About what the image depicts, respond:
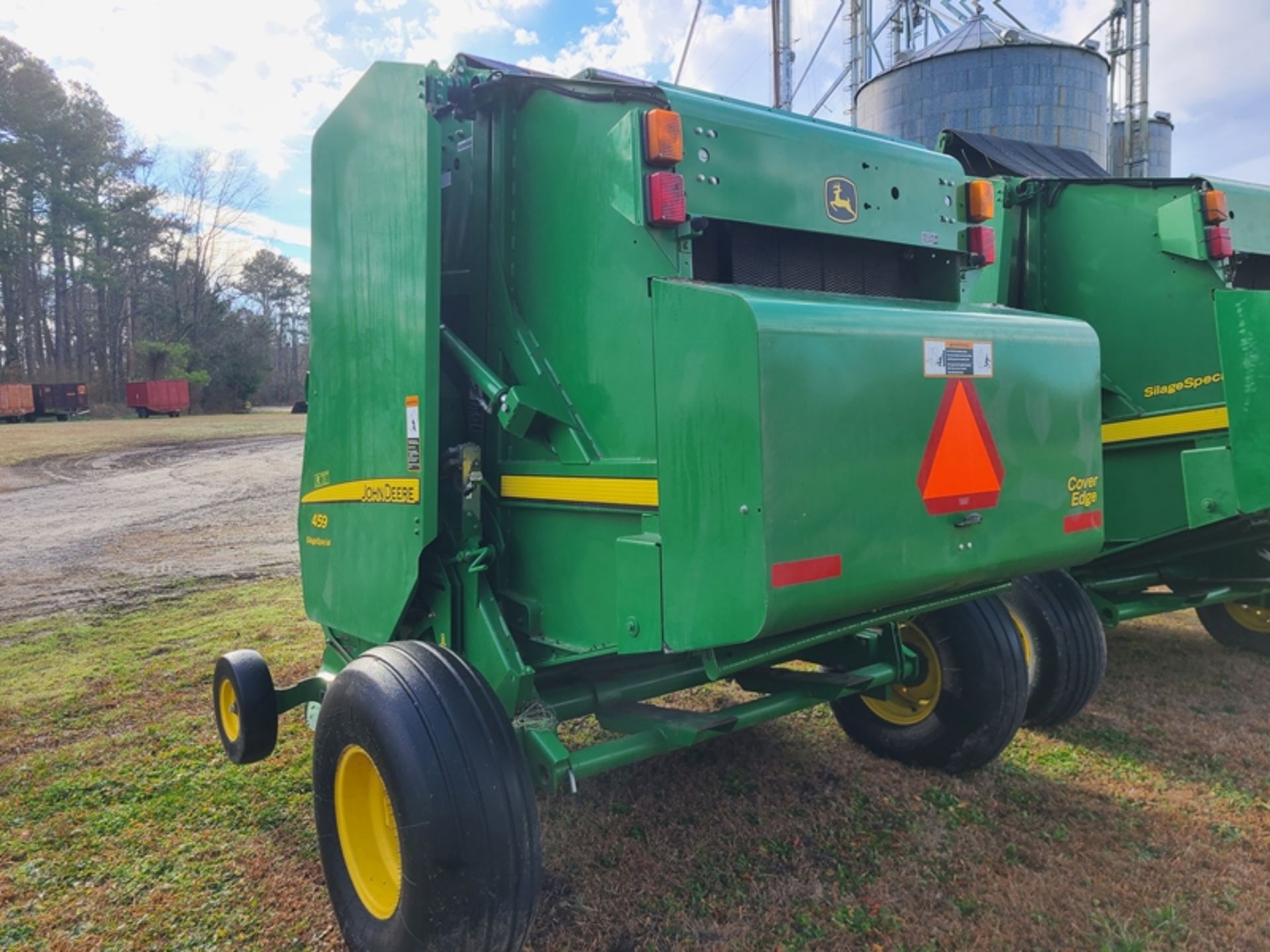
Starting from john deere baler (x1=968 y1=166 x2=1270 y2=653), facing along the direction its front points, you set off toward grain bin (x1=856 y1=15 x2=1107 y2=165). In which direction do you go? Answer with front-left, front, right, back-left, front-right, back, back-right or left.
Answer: front-right

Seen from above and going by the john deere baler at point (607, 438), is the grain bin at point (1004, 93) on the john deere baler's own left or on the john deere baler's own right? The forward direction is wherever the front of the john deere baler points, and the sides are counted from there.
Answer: on the john deere baler's own right

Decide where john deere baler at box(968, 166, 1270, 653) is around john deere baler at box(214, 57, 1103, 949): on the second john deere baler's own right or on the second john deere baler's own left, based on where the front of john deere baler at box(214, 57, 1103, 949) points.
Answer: on the second john deere baler's own right

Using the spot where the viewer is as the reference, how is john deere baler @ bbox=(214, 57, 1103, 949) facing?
facing away from the viewer and to the left of the viewer

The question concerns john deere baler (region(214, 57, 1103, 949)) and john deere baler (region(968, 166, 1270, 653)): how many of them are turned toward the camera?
0

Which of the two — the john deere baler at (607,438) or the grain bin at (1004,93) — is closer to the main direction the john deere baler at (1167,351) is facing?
the grain bin

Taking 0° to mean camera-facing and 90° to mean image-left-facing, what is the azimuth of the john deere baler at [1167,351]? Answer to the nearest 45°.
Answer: approximately 135°

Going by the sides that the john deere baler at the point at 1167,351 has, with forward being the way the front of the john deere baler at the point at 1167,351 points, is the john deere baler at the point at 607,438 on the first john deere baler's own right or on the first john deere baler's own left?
on the first john deere baler's own left
